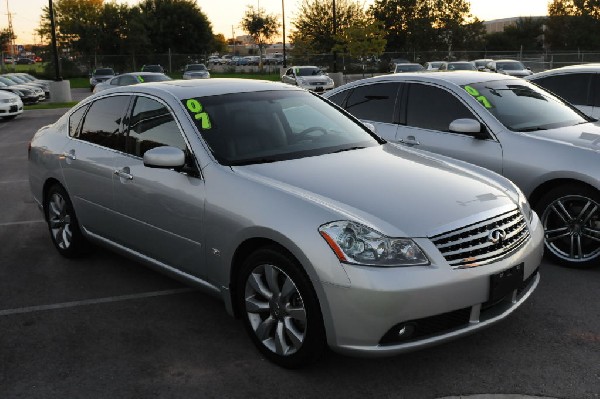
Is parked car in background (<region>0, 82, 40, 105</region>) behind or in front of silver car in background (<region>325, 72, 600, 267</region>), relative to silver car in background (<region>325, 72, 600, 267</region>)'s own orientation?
behind

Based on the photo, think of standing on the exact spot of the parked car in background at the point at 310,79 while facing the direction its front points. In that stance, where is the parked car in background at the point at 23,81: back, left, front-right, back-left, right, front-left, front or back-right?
back-right

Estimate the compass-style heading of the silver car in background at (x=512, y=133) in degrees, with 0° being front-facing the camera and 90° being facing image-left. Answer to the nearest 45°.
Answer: approximately 315°

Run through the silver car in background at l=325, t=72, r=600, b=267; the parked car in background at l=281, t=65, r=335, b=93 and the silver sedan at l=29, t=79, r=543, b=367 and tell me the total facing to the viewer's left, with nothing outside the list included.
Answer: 0

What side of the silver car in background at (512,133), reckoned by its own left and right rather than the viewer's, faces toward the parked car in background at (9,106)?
back

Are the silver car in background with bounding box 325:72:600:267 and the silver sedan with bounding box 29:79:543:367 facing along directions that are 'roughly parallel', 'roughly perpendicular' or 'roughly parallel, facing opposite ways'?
roughly parallel

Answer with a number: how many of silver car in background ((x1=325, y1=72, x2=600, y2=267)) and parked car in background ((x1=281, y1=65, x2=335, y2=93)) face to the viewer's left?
0

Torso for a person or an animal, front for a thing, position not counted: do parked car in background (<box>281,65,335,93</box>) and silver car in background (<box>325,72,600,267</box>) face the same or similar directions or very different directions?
same or similar directions

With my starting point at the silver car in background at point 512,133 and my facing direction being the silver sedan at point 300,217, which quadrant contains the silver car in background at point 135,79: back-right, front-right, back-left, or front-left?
back-right

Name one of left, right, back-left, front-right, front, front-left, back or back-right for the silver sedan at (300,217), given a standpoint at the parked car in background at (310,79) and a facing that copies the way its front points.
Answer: front-right

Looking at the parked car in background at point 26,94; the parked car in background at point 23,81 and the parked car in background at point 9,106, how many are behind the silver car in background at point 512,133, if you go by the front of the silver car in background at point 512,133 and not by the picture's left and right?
3

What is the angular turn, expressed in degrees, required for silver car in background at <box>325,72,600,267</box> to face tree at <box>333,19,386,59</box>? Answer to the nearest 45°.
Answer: approximately 135° to its left

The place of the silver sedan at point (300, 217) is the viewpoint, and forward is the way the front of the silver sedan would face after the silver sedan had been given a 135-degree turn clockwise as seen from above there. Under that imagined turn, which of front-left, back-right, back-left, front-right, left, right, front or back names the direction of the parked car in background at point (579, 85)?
back-right

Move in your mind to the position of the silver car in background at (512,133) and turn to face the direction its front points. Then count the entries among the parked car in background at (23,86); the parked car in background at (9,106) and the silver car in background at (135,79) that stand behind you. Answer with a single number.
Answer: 3

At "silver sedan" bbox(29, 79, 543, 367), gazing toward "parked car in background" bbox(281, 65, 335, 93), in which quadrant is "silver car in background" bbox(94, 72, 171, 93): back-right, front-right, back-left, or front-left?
front-left
